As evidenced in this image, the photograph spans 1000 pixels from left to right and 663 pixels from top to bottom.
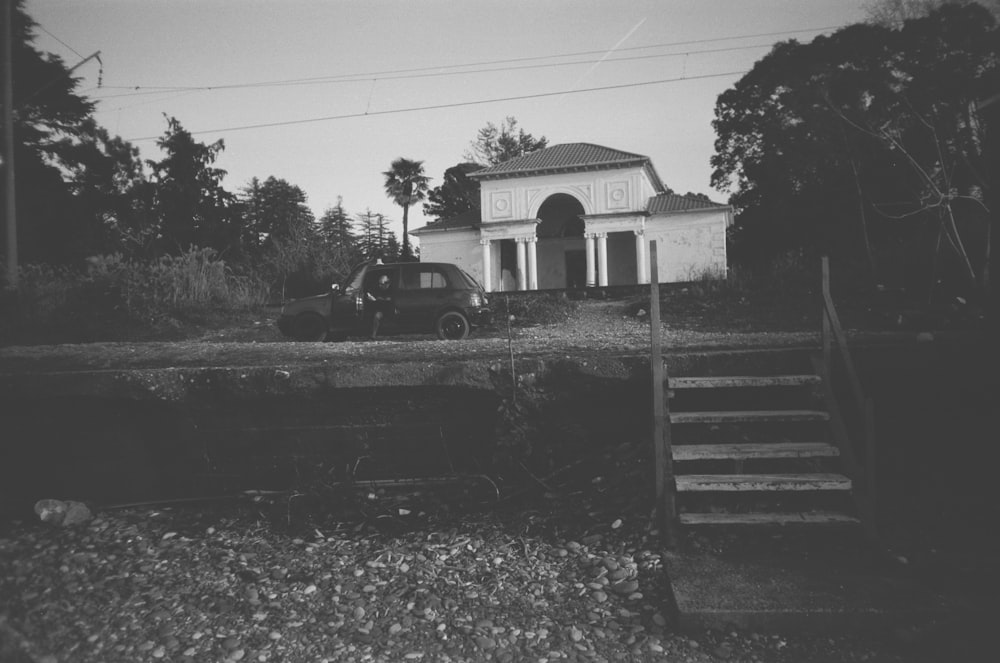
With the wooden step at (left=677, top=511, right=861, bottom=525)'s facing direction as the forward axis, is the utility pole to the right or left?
on its right

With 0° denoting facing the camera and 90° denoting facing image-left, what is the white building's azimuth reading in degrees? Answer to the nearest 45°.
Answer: approximately 0°

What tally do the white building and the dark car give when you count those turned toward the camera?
1

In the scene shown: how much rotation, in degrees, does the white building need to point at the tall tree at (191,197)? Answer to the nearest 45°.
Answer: approximately 90° to its right

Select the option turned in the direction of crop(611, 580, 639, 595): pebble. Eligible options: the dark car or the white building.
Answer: the white building

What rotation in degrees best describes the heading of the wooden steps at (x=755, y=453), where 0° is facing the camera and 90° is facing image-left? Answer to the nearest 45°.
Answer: approximately 0°

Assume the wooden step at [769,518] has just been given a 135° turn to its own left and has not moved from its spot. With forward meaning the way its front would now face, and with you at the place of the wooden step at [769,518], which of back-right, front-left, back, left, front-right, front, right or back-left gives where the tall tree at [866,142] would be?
front-left

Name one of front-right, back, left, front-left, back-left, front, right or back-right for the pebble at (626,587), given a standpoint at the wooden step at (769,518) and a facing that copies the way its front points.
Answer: front-right
